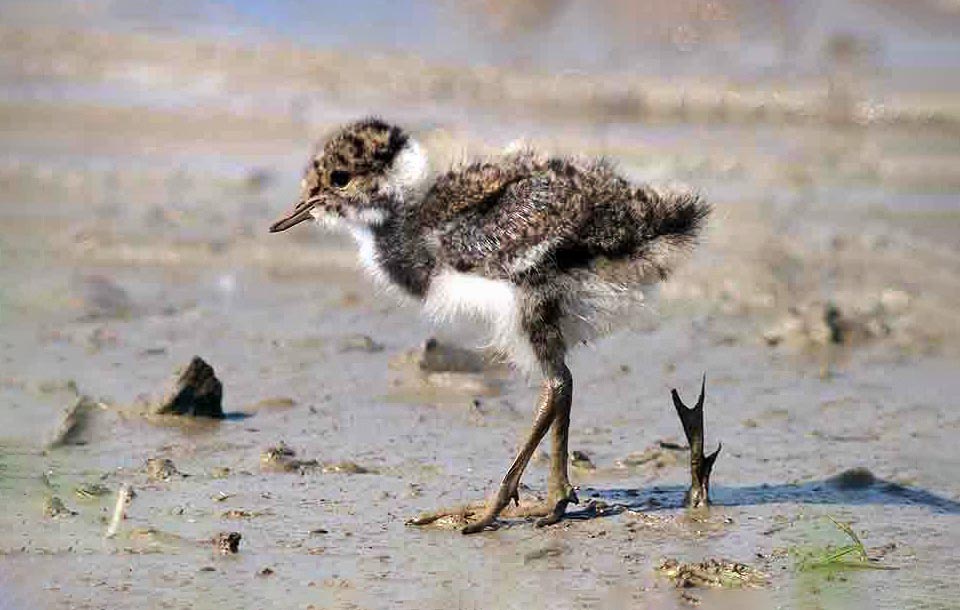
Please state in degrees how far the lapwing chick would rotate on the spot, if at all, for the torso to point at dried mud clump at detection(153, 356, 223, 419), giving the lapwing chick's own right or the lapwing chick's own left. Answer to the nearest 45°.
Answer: approximately 45° to the lapwing chick's own right

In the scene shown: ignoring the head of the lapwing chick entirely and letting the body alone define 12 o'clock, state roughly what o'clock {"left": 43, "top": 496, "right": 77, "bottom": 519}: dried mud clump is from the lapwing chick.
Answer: The dried mud clump is roughly at 12 o'clock from the lapwing chick.

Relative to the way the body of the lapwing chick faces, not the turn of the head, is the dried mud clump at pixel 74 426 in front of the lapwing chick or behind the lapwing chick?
in front

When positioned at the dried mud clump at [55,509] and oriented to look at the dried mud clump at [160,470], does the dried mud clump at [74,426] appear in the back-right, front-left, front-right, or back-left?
front-left

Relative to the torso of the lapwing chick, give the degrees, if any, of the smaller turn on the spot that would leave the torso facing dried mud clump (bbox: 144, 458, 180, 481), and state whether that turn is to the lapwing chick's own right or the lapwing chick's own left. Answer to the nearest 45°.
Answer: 0° — it already faces it

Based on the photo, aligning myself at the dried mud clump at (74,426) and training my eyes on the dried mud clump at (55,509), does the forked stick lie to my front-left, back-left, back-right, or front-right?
front-left

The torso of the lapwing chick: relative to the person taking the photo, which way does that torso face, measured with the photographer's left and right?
facing to the left of the viewer
